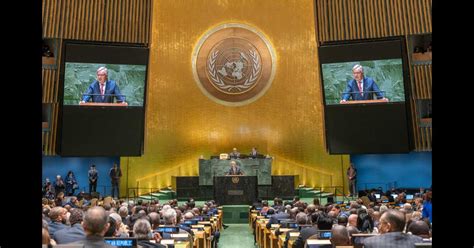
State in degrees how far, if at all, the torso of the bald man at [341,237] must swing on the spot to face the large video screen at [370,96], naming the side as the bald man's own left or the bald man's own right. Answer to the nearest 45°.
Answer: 0° — they already face it

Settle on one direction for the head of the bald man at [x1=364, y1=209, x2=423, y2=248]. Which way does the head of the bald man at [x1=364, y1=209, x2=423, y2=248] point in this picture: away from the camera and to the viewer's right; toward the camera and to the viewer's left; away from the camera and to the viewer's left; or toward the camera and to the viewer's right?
away from the camera and to the viewer's left

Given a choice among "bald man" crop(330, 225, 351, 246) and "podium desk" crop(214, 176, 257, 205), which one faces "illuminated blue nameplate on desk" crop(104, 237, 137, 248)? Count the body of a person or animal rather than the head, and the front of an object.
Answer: the podium desk

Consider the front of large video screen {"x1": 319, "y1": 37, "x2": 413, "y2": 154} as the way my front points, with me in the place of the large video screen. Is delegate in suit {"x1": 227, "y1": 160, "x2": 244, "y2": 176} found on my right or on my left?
on my right

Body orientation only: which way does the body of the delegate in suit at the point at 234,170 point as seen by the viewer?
toward the camera

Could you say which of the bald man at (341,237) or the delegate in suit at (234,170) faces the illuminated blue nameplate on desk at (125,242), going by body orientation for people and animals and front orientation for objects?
the delegate in suit

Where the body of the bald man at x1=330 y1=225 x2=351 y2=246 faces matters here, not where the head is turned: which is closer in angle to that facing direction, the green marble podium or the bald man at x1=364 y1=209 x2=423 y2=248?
the green marble podium

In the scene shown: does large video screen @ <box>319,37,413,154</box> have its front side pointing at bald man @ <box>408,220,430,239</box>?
yes

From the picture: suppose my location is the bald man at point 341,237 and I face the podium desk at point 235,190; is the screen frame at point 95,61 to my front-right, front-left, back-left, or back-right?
front-left

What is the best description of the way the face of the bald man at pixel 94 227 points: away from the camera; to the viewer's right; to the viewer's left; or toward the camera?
away from the camera

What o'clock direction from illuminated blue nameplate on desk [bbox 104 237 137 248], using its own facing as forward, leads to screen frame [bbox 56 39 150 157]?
The screen frame is roughly at 6 o'clock from the illuminated blue nameplate on desk.

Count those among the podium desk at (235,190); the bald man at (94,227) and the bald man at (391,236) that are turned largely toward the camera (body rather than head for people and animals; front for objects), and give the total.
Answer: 1

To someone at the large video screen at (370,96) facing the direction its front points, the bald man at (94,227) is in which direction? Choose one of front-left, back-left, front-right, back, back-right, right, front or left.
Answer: front

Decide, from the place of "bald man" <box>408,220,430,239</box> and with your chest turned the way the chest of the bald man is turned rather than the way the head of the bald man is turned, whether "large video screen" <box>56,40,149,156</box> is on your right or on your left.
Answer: on your left

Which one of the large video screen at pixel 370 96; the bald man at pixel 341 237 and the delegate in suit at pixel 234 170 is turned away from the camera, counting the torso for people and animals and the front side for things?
the bald man

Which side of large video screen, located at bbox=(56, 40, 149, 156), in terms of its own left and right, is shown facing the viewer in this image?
front

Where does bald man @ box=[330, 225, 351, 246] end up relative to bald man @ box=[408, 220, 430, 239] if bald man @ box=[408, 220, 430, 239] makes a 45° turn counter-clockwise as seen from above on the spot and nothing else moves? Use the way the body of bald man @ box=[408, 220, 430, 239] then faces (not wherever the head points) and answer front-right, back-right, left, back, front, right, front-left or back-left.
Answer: left

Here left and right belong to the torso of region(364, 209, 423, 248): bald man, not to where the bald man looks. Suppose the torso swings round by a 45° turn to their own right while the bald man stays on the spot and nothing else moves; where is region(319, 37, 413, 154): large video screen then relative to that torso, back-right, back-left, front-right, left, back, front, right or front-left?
front

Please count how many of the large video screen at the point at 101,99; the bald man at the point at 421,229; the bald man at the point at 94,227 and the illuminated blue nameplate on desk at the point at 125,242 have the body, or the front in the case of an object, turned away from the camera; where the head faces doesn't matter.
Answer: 2

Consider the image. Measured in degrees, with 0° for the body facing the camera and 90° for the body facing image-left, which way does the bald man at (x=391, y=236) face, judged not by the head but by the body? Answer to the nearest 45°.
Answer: approximately 135°

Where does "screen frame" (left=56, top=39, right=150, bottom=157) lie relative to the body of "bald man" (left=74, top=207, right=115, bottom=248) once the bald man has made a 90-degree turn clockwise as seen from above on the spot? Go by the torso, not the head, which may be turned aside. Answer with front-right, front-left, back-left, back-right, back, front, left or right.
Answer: left

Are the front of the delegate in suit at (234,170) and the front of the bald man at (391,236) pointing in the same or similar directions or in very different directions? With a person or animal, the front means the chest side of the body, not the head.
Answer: very different directions
